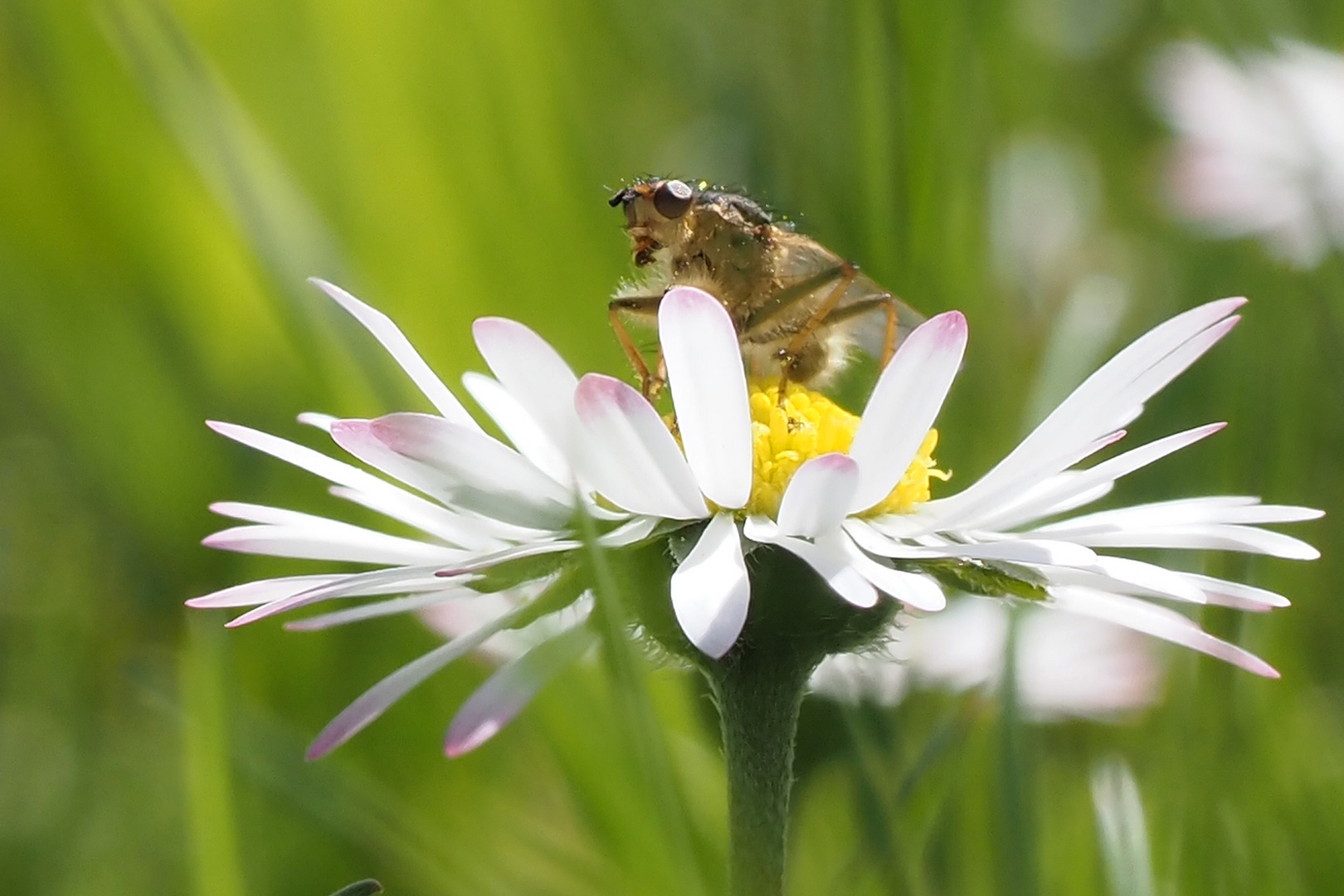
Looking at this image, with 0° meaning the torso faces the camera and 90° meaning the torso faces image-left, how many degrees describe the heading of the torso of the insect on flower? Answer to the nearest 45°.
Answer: approximately 90°

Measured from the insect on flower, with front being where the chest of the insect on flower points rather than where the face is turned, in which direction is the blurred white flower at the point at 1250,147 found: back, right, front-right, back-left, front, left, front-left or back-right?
back-right

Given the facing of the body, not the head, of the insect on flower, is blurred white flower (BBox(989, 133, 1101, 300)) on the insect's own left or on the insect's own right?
on the insect's own right
